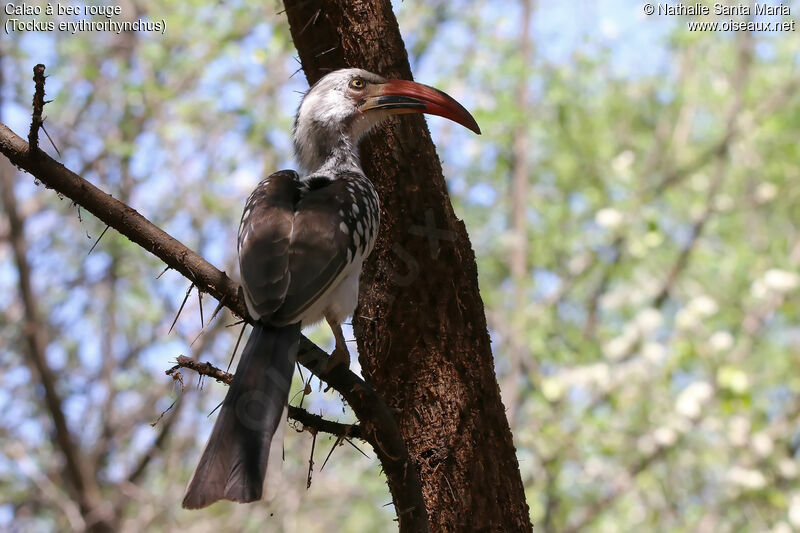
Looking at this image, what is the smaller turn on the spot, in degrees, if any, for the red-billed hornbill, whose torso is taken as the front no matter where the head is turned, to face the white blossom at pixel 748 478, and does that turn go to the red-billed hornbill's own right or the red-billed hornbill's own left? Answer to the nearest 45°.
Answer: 0° — it already faces it

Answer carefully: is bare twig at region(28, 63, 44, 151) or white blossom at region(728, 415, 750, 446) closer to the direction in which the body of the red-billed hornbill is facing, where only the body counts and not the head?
the white blossom

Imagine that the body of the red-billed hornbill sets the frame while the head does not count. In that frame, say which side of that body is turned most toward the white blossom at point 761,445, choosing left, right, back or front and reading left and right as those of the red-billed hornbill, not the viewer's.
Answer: front

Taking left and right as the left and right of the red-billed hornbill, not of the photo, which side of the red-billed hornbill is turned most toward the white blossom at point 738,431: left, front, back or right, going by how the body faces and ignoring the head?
front

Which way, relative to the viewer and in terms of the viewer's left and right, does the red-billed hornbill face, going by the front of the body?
facing away from the viewer and to the right of the viewer

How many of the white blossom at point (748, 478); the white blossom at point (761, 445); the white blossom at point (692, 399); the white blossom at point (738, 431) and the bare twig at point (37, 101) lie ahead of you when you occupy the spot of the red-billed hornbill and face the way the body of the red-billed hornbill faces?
4

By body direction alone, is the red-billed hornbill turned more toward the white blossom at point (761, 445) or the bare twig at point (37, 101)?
the white blossom
